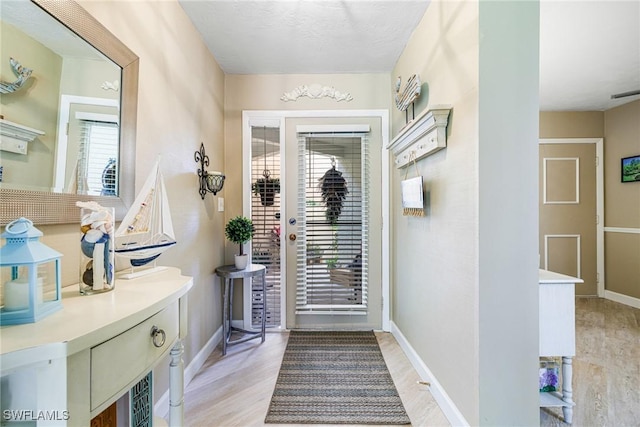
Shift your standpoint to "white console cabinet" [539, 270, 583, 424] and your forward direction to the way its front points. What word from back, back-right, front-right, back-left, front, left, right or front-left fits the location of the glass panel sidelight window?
back

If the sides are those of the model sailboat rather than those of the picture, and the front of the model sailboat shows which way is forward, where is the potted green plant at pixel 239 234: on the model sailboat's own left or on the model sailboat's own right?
on the model sailboat's own left

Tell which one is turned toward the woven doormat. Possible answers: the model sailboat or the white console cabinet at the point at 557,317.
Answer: the model sailboat

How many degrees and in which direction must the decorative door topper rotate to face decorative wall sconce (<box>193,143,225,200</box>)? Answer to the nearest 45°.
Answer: approximately 45° to its right

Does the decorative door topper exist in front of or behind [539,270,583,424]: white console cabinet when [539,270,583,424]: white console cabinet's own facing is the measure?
behind

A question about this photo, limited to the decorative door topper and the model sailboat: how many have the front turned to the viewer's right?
1

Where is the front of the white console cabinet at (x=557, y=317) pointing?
to the viewer's right

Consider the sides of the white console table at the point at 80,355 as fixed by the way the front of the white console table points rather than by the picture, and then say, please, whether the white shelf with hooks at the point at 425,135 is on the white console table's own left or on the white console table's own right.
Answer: on the white console table's own left

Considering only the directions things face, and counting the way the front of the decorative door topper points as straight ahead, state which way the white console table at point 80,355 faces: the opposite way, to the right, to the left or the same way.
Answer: to the left

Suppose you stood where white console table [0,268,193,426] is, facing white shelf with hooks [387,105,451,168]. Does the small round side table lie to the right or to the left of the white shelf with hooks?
left

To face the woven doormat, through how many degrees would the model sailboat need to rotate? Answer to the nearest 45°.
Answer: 0° — it already faces it

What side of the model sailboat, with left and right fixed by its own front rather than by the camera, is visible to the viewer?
right
